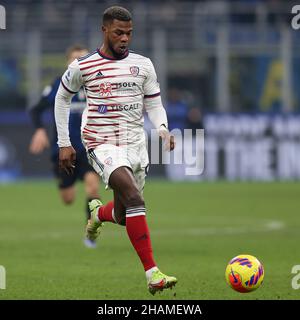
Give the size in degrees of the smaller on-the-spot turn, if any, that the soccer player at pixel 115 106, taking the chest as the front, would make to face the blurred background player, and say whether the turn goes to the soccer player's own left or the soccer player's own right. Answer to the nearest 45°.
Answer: approximately 135° to the soccer player's own left

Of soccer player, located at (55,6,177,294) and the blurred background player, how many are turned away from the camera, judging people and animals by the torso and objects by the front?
0

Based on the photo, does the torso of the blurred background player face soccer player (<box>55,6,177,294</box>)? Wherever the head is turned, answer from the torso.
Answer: yes

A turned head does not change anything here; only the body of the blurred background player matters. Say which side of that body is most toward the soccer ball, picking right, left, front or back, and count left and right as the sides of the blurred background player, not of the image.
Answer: front

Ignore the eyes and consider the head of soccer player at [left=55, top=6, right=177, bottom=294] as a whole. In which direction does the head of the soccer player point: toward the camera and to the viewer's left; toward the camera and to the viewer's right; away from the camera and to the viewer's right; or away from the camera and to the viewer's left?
toward the camera and to the viewer's right

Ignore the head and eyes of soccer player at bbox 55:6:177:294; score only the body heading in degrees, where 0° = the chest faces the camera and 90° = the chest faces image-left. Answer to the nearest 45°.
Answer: approximately 315°

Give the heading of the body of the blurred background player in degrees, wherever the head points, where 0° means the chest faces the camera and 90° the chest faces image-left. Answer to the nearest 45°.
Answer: approximately 0°
